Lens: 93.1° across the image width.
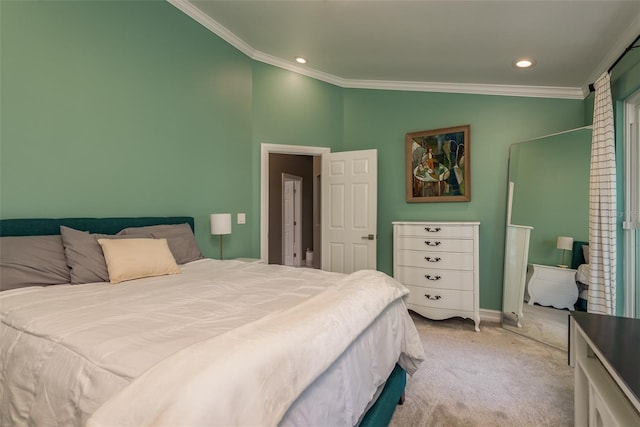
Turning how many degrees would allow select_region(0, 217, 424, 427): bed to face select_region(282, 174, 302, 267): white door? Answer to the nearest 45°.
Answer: approximately 135° to its left

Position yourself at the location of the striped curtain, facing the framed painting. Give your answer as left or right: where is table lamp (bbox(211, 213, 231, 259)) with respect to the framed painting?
left

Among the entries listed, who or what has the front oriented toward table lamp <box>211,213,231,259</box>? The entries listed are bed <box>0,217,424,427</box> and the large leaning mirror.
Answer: the large leaning mirror

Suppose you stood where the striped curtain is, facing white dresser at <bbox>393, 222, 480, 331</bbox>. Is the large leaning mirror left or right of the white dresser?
right

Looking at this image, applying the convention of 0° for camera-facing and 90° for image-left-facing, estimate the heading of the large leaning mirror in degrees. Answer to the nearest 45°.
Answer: approximately 45°

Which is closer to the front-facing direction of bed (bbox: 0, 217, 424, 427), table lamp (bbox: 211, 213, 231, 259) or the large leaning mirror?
the large leaning mirror

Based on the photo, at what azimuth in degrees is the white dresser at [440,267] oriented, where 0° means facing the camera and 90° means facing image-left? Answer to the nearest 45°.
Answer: approximately 0°

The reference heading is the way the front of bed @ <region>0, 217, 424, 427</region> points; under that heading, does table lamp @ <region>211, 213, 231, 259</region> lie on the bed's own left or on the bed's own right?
on the bed's own left

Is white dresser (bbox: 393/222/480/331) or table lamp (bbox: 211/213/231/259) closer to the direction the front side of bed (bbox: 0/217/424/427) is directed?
the white dresser

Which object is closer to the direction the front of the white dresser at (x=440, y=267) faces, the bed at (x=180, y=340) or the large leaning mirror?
the bed

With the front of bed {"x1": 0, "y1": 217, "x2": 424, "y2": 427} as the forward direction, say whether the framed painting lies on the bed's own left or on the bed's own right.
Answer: on the bed's own left

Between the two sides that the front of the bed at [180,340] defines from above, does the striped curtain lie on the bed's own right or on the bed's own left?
on the bed's own left

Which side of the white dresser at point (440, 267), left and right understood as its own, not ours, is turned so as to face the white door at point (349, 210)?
right

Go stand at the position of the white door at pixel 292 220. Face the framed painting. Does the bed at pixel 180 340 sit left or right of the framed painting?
right

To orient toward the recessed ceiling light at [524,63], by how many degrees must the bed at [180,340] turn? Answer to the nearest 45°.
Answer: approximately 45° to its left

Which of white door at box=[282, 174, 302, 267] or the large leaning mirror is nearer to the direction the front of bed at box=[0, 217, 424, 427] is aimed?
the large leaning mirror

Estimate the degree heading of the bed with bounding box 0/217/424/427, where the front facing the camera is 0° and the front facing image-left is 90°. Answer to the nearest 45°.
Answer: approximately 315°

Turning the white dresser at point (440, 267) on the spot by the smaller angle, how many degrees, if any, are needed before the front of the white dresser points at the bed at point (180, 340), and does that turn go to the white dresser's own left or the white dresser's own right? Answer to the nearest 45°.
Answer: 0° — it already faces it

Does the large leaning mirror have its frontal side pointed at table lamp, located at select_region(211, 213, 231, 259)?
yes
